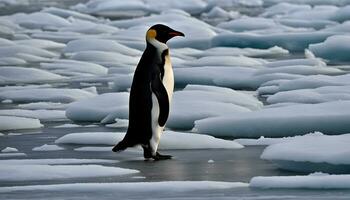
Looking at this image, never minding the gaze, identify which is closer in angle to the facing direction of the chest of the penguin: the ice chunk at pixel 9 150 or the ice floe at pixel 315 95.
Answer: the ice floe

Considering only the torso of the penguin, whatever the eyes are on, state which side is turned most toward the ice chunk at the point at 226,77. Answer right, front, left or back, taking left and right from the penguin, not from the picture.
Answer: left

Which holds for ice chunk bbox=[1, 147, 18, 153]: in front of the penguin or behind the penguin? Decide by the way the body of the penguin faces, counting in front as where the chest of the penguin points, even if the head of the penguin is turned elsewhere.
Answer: behind

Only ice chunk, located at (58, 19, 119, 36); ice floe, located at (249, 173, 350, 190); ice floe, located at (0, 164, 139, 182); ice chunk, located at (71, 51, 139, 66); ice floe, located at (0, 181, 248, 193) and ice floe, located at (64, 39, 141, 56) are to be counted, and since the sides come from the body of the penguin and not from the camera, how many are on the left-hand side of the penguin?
3

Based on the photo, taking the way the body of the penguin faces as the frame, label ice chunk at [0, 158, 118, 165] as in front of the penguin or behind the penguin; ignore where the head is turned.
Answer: behind

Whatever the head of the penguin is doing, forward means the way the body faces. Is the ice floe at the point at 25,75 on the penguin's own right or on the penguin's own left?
on the penguin's own left

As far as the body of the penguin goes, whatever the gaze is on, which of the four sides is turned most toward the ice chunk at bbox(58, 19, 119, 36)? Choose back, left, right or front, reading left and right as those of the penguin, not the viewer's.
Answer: left

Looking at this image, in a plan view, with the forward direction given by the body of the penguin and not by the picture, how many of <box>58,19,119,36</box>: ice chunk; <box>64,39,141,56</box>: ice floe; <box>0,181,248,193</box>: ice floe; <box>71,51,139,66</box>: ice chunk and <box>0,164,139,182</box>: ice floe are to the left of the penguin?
3

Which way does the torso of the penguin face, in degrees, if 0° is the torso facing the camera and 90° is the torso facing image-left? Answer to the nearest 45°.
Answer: approximately 270°

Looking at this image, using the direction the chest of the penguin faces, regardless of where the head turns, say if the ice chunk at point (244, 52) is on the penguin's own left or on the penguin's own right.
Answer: on the penguin's own left

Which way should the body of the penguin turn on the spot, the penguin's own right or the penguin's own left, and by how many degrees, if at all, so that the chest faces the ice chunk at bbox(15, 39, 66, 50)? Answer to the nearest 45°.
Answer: approximately 90° to the penguin's own left

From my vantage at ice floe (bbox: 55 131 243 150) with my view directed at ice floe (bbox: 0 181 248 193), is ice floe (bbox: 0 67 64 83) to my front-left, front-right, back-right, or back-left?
back-right

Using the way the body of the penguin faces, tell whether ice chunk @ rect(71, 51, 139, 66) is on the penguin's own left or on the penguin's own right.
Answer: on the penguin's own left
